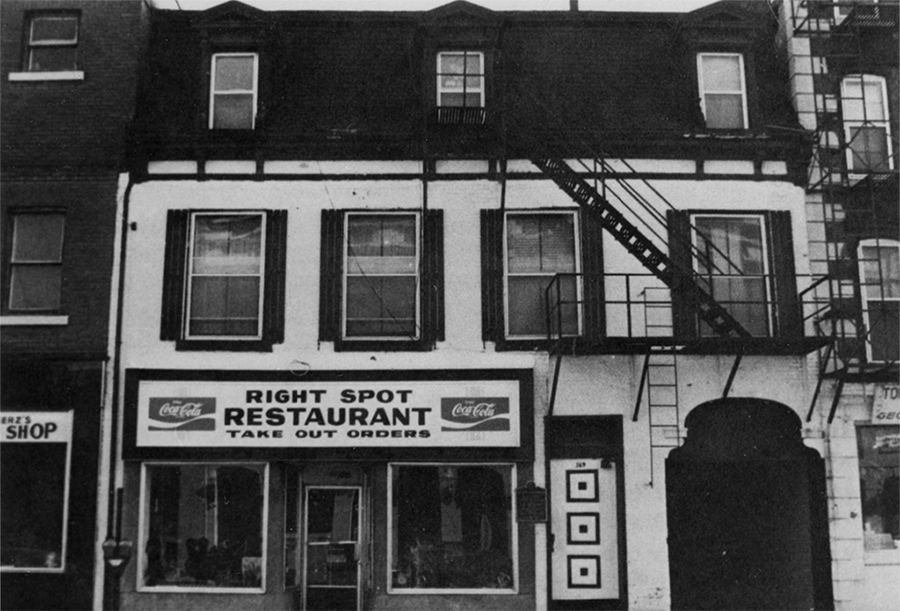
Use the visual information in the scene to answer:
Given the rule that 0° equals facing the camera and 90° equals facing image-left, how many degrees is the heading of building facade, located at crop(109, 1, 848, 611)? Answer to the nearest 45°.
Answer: approximately 0°

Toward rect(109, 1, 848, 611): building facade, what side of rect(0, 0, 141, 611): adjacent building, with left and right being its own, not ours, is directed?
left

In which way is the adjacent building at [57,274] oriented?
toward the camera

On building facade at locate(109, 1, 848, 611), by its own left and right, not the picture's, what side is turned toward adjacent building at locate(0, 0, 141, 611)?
right

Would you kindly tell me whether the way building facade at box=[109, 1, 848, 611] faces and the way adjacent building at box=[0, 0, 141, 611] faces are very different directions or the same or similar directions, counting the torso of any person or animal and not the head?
same or similar directions

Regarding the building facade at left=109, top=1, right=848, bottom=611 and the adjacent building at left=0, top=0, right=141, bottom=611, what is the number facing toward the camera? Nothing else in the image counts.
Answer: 2
